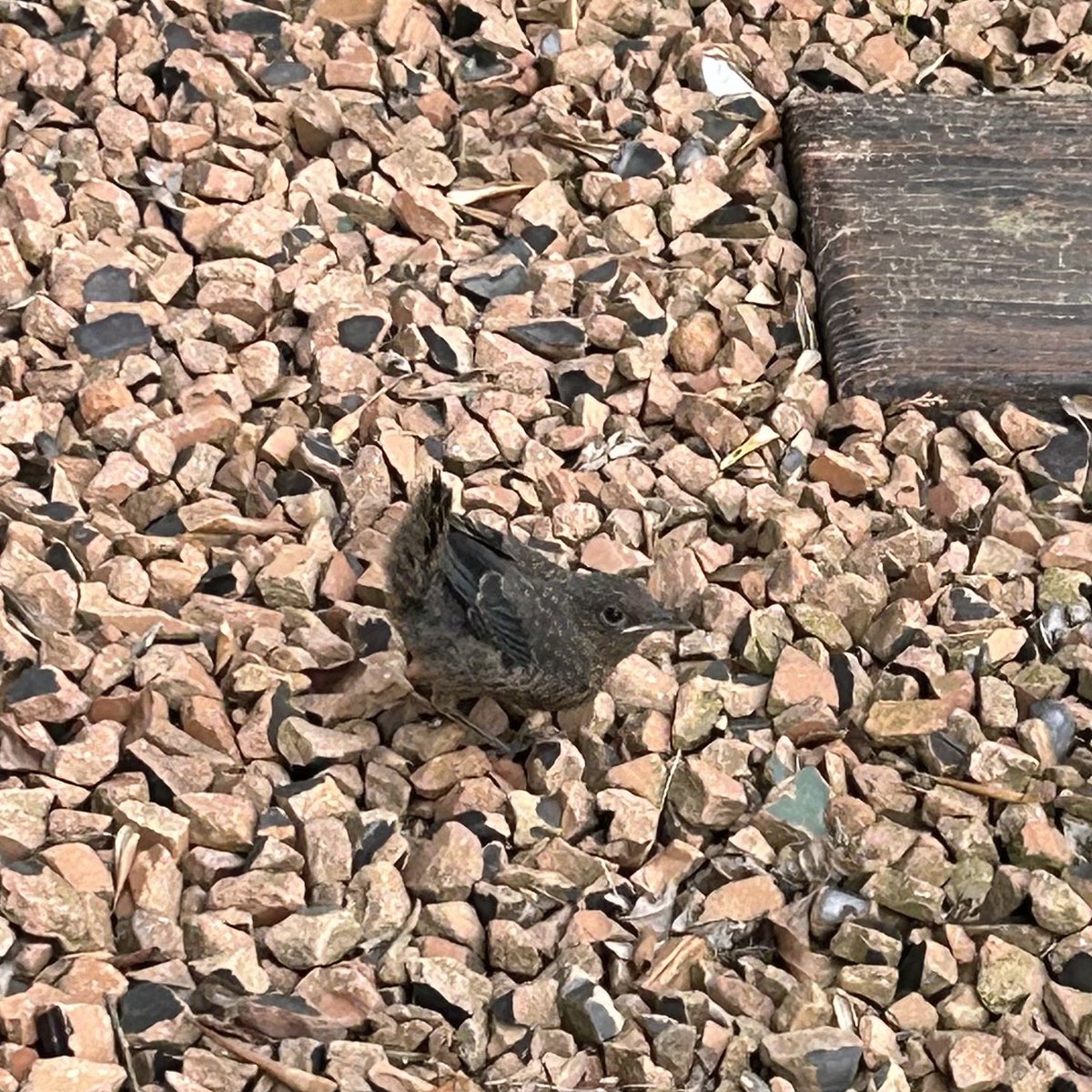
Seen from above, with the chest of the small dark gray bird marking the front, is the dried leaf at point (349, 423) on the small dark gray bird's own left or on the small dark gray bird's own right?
on the small dark gray bird's own left

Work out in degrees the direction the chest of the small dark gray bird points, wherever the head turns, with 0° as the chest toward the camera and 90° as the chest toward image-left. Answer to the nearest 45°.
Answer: approximately 270°

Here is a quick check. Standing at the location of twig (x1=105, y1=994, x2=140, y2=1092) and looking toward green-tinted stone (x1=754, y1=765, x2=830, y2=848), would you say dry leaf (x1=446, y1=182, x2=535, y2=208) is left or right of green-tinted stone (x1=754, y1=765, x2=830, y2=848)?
left

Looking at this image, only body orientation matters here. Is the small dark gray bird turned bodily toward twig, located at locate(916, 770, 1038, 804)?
yes

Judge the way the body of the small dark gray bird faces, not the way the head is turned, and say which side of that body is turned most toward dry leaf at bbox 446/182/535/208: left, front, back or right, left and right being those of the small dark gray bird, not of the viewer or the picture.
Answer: left

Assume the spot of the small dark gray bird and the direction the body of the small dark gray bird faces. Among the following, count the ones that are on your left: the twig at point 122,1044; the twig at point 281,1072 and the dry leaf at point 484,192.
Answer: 1

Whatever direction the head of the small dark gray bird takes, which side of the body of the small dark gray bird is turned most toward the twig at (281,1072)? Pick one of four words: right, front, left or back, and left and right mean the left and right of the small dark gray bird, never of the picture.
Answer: right

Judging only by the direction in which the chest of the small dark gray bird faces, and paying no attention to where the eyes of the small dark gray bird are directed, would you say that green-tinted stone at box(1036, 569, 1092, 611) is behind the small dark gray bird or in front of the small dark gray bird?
in front

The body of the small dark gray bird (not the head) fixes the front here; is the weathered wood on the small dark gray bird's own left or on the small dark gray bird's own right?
on the small dark gray bird's own left
